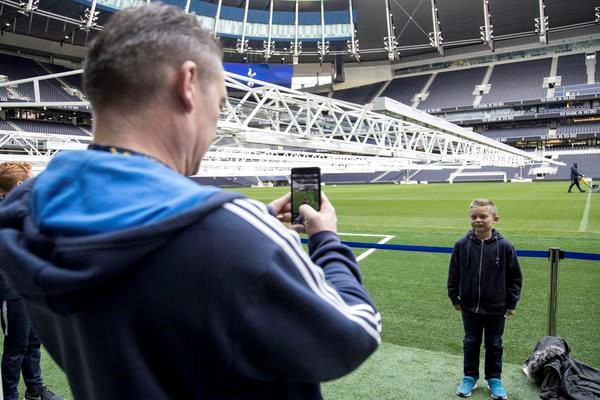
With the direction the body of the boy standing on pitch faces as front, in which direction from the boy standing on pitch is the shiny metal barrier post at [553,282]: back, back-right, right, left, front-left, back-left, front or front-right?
back-left

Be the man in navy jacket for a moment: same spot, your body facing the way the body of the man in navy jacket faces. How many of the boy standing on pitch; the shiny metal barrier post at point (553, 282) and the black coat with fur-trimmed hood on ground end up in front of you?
3

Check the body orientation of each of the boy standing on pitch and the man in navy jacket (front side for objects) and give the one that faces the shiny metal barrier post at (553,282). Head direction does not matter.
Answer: the man in navy jacket

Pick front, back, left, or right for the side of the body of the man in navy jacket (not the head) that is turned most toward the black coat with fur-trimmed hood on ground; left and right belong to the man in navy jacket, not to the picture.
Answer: front

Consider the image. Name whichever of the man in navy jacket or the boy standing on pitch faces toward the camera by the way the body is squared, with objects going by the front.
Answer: the boy standing on pitch

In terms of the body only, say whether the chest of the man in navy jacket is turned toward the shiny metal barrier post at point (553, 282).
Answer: yes

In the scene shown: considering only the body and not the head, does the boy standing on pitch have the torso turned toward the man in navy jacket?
yes

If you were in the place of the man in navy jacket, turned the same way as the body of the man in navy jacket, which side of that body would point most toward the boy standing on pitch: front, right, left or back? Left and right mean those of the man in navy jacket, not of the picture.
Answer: front

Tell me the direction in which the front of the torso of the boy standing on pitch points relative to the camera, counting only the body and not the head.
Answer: toward the camera

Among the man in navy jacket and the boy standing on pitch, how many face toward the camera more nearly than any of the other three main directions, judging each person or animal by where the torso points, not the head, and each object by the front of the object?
1

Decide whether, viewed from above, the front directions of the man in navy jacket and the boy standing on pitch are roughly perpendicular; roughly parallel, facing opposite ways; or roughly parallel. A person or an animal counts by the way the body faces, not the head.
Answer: roughly parallel, facing opposite ways

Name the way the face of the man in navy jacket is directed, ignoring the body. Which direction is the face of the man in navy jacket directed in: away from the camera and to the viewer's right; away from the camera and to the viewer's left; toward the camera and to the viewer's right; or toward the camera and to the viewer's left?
away from the camera and to the viewer's right

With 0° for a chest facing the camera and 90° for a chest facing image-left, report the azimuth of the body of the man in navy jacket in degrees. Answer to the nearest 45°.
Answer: approximately 225°
